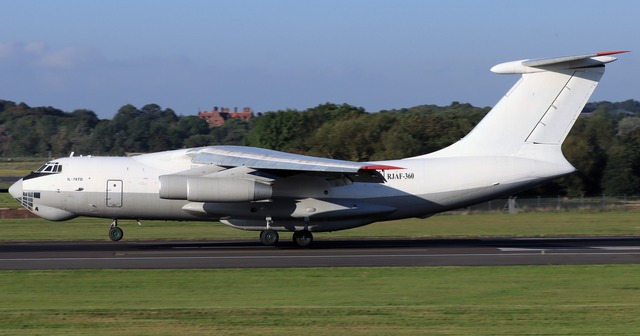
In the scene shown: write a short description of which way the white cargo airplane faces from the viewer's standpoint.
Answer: facing to the left of the viewer
